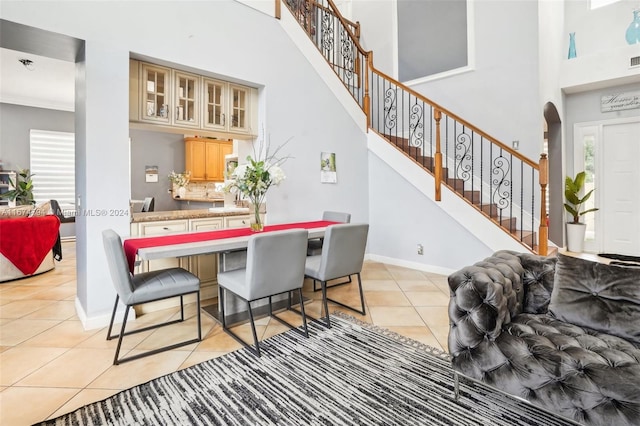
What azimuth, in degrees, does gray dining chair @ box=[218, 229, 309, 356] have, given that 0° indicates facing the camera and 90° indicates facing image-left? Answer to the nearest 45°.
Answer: approximately 135°

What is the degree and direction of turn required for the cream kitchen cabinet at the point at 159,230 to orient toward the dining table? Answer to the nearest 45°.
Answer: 0° — it already faces it

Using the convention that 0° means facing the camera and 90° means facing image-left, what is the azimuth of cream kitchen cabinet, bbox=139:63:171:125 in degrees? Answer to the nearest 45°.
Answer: approximately 315°

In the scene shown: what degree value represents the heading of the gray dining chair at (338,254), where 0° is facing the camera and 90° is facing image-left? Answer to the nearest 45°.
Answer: approximately 135°

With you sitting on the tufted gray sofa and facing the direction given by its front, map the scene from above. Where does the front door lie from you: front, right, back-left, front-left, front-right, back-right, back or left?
back-right

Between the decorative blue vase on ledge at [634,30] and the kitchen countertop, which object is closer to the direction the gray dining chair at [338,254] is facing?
the kitchen countertop

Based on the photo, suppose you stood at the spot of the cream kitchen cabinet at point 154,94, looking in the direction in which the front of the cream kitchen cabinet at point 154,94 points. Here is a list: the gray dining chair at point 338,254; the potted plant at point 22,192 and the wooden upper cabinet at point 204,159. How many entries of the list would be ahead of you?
1

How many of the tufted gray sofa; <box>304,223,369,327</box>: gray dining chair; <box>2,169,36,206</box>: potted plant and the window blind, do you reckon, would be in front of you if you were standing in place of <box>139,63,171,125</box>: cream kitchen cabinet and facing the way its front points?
2

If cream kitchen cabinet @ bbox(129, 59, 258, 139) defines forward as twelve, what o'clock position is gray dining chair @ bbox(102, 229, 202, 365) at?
The gray dining chair is roughly at 2 o'clock from the cream kitchen cabinet.

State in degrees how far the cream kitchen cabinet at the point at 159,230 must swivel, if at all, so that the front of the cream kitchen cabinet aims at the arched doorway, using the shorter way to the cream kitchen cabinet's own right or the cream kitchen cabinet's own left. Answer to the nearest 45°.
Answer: approximately 45° to the cream kitchen cabinet's own left

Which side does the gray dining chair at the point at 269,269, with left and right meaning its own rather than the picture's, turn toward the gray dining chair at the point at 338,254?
right

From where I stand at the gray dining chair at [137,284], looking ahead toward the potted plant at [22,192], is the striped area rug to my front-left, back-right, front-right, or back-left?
back-right
